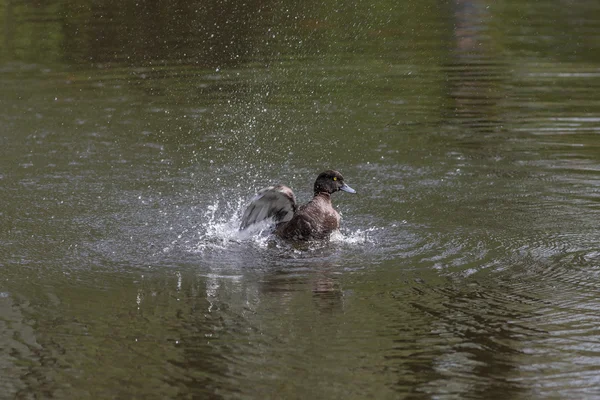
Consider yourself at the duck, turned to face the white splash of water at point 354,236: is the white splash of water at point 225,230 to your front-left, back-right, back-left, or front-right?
back-right

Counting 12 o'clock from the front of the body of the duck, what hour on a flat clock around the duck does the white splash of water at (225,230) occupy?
The white splash of water is roughly at 6 o'clock from the duck.

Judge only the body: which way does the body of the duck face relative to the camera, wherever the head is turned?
to the viewer's right

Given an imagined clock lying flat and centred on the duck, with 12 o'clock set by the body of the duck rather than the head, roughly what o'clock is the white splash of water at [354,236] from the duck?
The white splash of water is roughly at 1 o'clock from the duck.
